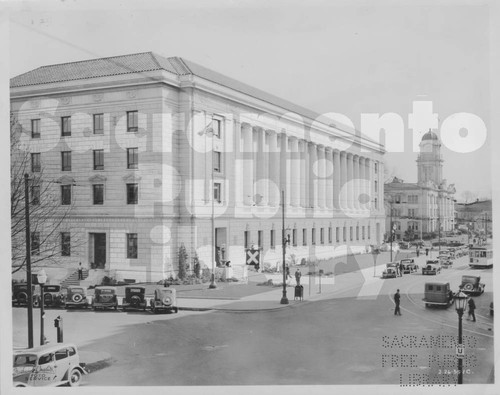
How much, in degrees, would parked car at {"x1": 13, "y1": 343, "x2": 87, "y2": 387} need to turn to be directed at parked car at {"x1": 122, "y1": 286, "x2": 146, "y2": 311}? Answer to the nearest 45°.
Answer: approximately 180°

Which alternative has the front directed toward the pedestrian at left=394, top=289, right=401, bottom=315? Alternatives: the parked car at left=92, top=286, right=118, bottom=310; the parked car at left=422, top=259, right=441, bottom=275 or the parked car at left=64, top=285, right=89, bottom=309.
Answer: the parked car at left=422, top=259, right=441, bottom=275

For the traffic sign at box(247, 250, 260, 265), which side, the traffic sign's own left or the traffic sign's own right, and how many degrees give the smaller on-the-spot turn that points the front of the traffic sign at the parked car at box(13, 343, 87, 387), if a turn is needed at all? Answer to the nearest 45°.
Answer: approximately 45° to the traffic sign's own right

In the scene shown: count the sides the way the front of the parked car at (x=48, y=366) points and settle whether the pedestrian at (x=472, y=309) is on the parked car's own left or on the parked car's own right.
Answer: on the parked car's own left
